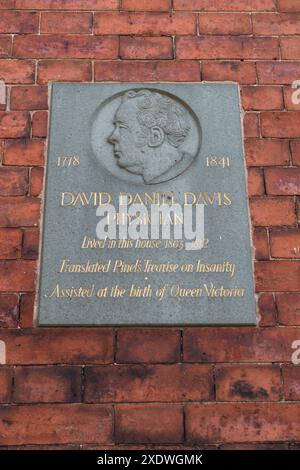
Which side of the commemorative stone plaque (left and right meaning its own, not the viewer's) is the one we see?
front
